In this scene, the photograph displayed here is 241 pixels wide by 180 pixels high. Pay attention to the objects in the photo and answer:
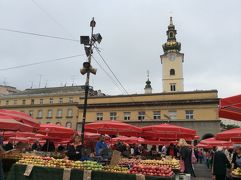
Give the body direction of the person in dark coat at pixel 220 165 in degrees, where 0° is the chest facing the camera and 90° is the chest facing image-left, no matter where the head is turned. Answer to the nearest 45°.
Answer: approximately 180°

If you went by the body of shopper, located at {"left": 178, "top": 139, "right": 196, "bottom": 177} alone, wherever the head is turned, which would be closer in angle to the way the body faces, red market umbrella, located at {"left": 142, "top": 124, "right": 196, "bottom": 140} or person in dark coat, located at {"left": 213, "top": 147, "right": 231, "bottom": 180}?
the red market umbrella

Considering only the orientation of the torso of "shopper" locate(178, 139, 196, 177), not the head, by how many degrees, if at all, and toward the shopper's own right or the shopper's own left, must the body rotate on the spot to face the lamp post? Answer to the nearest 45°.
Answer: approximately 45° to the shopper's own right

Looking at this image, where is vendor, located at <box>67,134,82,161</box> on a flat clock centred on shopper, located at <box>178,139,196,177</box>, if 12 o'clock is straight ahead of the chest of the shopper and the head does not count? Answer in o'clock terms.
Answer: The vendor is roughly at 10 o'clock from the shopper.

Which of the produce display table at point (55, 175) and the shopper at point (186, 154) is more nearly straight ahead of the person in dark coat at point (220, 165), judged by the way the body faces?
the shopper
